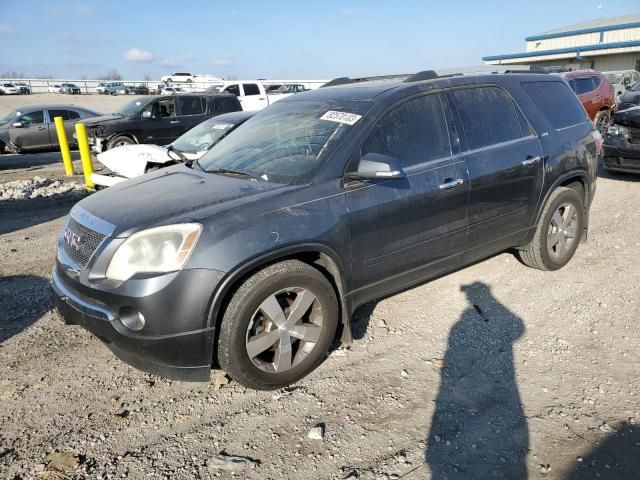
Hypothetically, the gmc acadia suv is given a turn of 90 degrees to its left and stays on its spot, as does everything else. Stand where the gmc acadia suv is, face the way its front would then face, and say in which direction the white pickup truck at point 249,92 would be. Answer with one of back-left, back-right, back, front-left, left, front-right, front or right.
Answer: back-left

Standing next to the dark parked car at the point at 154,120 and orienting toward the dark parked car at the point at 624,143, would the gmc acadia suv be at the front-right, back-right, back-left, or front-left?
front-right

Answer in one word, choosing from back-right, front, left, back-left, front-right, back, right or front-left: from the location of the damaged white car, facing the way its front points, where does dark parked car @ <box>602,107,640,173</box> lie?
back-left

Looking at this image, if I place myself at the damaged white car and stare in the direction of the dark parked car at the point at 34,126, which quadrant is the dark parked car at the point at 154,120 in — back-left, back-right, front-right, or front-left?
front-right
